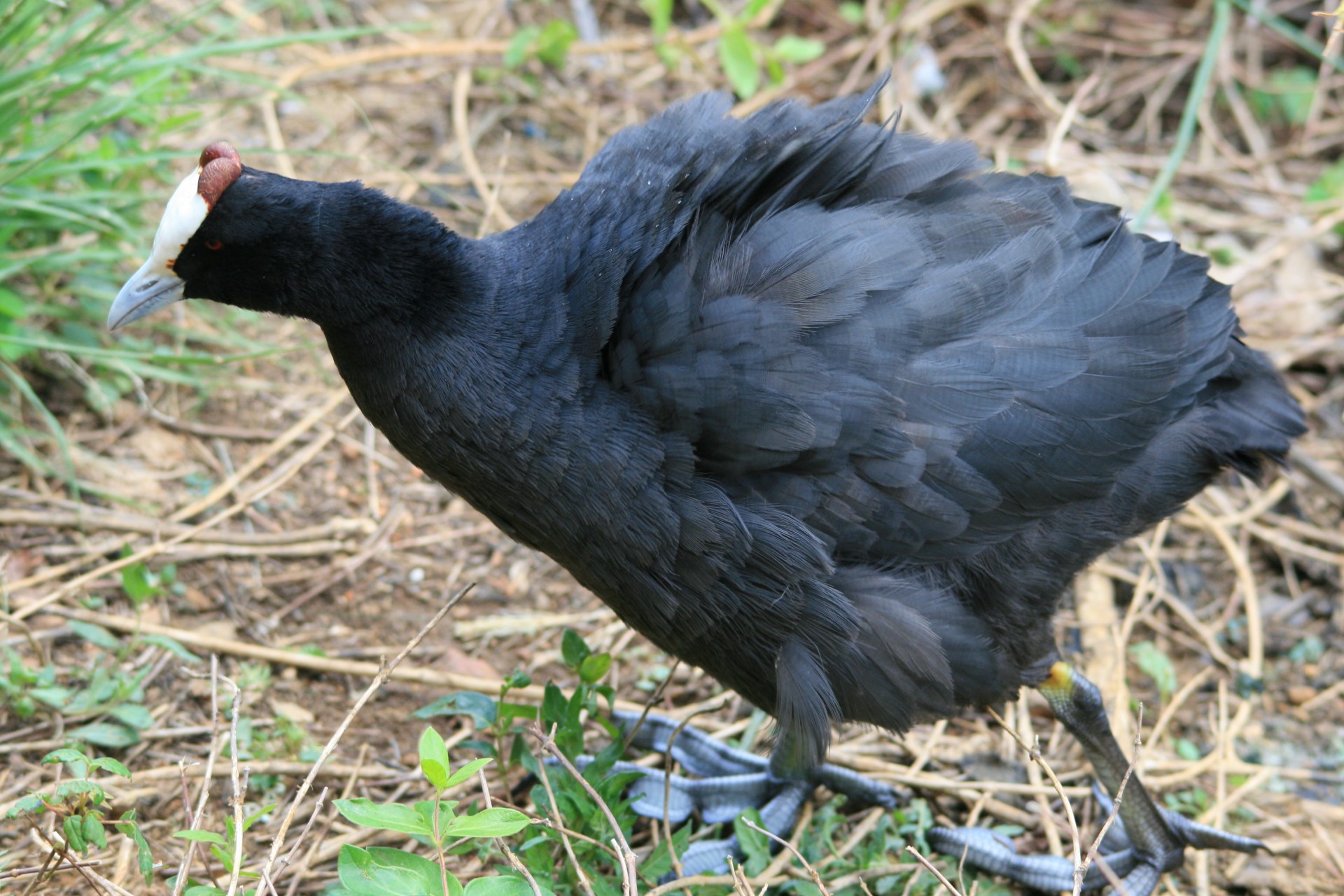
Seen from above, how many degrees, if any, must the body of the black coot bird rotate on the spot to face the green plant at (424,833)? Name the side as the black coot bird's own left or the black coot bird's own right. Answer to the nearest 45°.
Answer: approximately 45° to the black coot bird's own left

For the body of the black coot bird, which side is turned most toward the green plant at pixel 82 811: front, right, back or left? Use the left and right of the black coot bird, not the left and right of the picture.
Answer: front

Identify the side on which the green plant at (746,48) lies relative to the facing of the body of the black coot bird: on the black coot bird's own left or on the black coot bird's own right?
on the black coot bird's own right

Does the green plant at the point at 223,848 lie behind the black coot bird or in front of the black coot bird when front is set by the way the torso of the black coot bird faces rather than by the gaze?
in front

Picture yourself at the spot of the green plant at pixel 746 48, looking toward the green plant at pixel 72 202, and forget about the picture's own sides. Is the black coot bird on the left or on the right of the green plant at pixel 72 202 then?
left

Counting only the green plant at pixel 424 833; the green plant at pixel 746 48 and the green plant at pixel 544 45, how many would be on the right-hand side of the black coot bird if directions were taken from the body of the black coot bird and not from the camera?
2

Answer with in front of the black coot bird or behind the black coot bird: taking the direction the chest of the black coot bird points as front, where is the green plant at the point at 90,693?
in front

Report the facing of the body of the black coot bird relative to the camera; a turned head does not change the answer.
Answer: to the viewer's left

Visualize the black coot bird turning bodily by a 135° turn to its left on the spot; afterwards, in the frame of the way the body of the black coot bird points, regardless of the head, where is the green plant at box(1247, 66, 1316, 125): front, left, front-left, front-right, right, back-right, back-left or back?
left

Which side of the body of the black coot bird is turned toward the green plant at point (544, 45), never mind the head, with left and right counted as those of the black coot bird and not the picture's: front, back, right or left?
right
